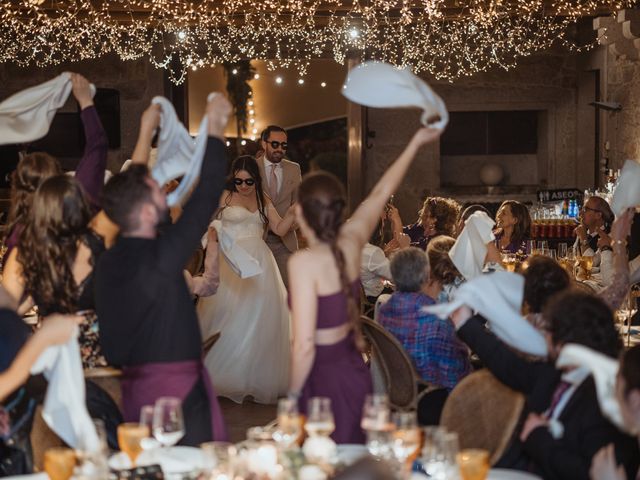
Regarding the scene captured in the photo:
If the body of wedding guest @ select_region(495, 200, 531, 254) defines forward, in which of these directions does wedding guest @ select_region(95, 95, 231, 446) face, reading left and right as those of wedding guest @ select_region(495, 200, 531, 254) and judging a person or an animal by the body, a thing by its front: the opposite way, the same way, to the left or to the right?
the opposite way

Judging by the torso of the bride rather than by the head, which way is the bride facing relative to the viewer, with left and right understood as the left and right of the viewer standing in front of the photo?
facing the viewer

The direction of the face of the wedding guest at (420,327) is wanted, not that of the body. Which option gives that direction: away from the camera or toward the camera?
away from the camera

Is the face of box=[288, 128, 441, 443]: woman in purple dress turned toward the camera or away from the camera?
away from the camera

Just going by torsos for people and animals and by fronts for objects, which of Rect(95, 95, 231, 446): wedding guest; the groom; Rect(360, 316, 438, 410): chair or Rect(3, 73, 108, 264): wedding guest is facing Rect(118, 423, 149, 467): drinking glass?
the groom

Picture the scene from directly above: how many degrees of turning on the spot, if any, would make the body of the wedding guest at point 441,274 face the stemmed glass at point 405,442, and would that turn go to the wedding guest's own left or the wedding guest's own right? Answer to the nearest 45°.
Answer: approximately 180°

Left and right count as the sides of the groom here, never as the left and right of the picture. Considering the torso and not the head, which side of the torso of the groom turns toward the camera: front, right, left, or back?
front

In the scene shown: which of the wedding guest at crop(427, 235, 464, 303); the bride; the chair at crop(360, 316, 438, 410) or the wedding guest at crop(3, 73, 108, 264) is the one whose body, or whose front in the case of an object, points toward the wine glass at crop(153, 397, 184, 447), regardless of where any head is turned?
the bride

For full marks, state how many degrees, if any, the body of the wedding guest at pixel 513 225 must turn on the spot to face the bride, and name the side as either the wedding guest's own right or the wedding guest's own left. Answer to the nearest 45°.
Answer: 0° — they already face them

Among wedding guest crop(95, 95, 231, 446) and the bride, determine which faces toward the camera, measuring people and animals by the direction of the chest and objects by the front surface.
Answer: the bride

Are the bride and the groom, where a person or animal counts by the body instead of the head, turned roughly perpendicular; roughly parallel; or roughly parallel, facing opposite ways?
roughly parallel

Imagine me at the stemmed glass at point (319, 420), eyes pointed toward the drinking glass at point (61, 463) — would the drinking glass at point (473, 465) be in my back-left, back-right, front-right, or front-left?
back-left

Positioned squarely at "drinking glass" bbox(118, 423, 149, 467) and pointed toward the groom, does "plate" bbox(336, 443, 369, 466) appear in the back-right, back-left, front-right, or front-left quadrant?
front-right

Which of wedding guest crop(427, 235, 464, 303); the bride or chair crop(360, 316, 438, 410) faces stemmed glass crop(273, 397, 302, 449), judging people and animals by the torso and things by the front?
the bride
